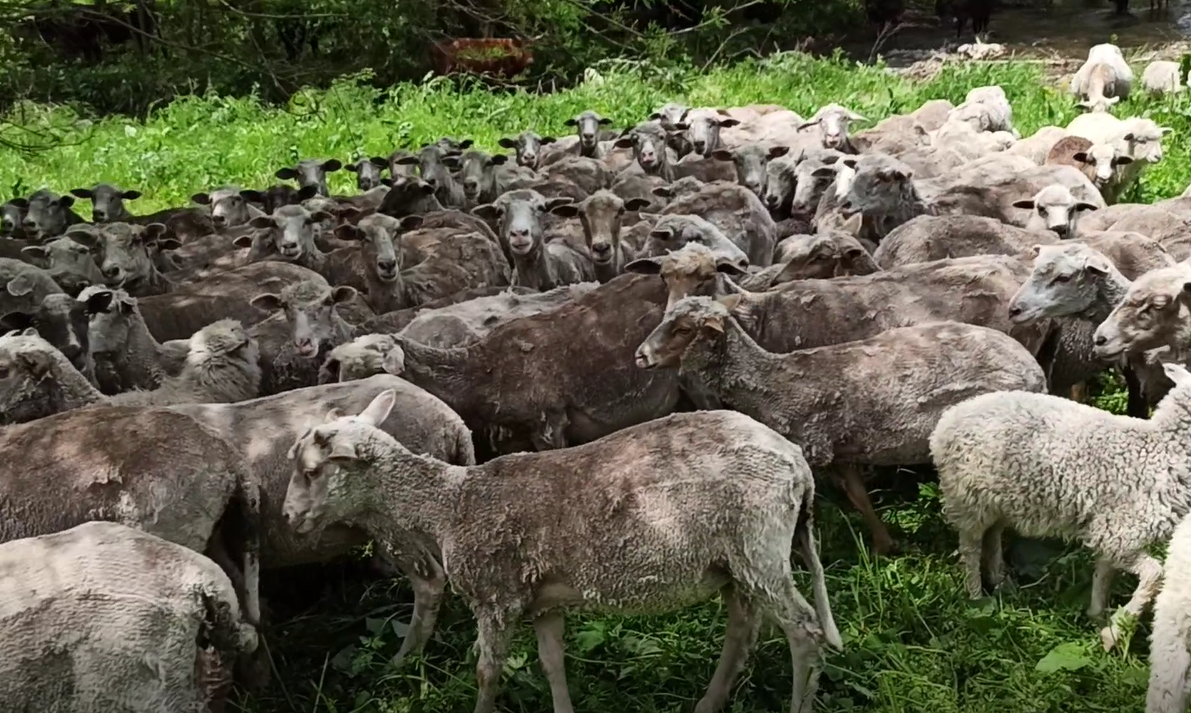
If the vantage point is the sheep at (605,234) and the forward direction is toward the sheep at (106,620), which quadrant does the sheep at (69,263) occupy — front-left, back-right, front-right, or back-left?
front-right

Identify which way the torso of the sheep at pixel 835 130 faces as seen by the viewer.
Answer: toward the camera

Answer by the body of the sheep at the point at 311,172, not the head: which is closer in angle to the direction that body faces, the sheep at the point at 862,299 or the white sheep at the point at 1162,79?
the sheep

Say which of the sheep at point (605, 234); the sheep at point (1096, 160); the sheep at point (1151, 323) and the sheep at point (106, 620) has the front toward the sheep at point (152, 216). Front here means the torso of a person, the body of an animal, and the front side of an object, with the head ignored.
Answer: the sheep at point (1151, 323)

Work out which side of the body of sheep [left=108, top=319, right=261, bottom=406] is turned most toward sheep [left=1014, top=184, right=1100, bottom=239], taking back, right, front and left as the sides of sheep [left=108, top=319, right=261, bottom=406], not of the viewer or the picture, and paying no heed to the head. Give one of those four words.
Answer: front

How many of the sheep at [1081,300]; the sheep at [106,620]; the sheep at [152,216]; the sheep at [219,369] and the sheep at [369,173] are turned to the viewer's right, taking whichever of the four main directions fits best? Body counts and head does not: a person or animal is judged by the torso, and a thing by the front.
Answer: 1

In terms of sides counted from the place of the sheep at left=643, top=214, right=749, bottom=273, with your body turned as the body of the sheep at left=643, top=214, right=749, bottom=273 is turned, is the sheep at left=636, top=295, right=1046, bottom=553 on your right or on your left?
on your left

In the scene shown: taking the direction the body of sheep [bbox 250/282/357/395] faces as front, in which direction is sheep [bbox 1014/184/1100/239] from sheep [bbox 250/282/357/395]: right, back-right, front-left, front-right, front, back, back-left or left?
left

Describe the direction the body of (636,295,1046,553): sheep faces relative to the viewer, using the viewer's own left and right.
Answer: facing to the left of the viewer

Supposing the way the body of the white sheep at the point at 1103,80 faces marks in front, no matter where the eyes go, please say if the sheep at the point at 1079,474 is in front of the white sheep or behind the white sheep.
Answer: in front

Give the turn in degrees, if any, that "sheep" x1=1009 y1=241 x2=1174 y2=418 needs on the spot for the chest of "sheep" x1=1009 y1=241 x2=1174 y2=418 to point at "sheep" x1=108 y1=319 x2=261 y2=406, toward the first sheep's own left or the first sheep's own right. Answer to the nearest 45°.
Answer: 0° — it already faces it

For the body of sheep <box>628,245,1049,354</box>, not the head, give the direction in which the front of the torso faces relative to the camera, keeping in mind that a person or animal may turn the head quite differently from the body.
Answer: to the viewer's left

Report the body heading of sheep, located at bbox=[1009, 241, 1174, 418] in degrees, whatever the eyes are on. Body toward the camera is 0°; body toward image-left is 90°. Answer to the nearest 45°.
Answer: approximately 45°

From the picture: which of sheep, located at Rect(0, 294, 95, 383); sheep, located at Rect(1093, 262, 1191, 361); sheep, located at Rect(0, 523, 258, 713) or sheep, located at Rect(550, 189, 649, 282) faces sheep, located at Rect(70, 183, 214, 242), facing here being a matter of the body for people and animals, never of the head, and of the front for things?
sheep, located at Rect(1093, 262, 1191, 361)

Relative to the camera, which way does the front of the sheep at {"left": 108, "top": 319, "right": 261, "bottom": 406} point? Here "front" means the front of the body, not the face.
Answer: to the viewer's right

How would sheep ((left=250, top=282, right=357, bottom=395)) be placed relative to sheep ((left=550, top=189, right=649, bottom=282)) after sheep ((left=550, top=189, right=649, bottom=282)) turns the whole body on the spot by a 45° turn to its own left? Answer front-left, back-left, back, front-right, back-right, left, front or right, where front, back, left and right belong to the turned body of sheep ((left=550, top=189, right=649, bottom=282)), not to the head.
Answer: right

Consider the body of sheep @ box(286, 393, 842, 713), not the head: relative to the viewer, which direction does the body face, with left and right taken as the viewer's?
facing to the left of the viewer

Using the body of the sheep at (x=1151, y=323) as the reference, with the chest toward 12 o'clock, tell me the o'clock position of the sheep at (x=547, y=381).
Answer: the sheep at (x=547, y=381) is roughly at 11 o'clock from the sheep at (x=1151, y=323).

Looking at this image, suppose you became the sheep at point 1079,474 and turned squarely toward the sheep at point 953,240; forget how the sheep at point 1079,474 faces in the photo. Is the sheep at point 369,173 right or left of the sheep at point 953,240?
left
